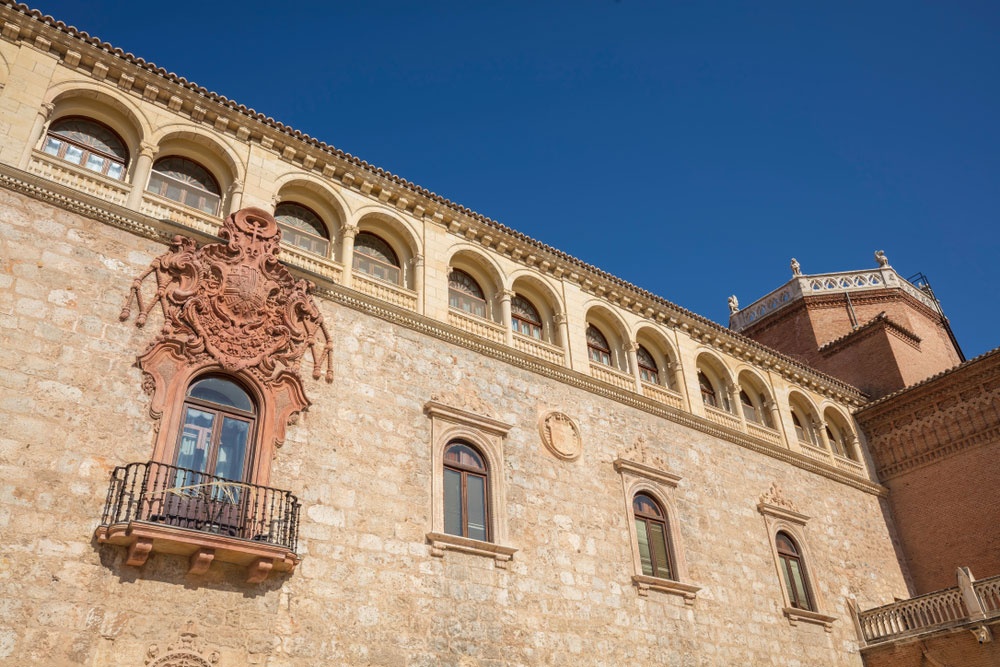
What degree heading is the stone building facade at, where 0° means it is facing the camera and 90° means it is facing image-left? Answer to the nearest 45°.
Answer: approximately 315°

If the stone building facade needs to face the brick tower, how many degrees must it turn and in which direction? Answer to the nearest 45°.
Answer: approximately 90° to its left
